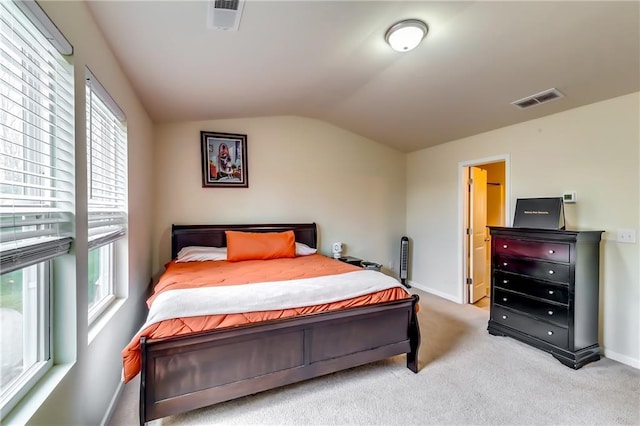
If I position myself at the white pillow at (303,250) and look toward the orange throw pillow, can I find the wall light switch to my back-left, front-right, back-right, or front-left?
back-left

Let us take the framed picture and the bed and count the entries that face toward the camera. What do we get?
2

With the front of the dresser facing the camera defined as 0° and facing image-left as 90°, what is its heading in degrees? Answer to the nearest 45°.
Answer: approximately 45°

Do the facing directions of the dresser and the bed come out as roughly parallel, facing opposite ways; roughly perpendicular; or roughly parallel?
roughly perpendicular

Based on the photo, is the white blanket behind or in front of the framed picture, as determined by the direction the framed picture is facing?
in front

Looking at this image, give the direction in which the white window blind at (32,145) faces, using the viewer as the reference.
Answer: facing the viewer and to the right of the viewer

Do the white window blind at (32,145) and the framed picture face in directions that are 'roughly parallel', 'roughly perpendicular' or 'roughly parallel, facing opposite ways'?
roughly perpendicular

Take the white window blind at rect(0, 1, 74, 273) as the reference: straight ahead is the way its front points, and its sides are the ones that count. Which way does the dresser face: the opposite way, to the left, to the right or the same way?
the opposite way
